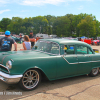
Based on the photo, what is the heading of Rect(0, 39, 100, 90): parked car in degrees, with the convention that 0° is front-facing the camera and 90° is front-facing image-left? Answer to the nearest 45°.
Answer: approximately 45°
